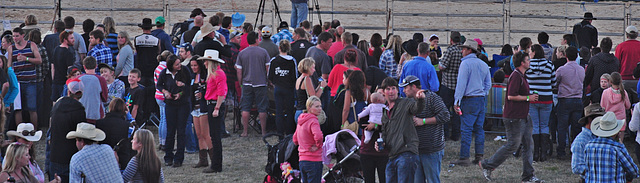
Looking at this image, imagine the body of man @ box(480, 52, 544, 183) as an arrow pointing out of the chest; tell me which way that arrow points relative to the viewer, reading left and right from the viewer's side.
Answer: facing to the right of the viewer

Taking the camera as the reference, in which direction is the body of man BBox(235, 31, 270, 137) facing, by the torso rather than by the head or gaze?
away from the camera

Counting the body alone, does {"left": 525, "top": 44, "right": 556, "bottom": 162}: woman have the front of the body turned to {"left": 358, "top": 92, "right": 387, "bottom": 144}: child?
no

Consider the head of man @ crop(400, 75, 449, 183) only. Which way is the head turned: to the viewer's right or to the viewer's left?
to the viewer's left

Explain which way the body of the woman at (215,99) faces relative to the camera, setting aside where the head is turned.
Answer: to the viewer's left

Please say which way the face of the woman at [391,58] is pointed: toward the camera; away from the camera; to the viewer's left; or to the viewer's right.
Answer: away from the camera

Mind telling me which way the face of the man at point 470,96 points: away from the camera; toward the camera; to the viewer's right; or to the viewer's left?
to the viewer's left

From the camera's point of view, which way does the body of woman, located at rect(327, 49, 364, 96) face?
away from the camera

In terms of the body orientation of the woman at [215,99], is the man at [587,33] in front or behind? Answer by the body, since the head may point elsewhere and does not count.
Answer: behind
